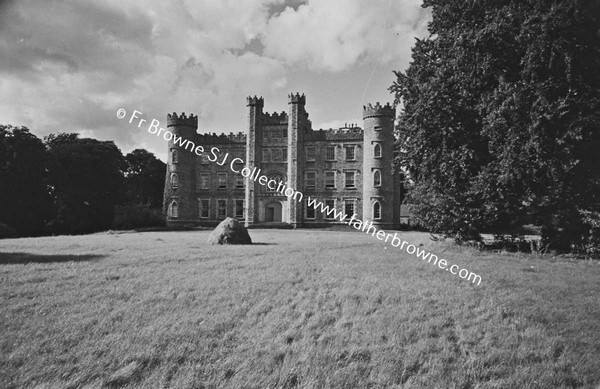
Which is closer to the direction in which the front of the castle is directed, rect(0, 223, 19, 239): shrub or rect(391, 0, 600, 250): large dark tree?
the large dark tree

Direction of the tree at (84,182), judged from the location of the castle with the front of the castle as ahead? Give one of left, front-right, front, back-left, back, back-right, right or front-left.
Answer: right

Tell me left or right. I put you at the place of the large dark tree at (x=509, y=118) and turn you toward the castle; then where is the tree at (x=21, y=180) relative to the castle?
left

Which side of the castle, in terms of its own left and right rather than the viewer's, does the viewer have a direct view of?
front

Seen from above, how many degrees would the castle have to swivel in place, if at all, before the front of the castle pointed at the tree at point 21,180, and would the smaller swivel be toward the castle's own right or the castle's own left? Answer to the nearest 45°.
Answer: approximately 90° to the castle's own right

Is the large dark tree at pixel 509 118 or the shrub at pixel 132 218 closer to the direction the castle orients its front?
the large dark tree

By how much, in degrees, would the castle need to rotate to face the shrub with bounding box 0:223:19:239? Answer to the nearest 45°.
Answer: approximately 45° to its right

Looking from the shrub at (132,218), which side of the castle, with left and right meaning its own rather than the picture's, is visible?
right

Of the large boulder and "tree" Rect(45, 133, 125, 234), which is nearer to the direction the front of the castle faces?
the large boulder

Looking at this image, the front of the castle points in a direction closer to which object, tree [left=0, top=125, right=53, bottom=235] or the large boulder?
the large boulder

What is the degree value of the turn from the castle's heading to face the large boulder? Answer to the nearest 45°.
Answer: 0° — it already faces it

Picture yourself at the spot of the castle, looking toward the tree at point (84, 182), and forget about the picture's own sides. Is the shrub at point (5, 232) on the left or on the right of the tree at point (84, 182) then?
left

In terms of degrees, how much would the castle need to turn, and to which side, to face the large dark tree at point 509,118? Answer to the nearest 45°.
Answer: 0° — it already faces it
